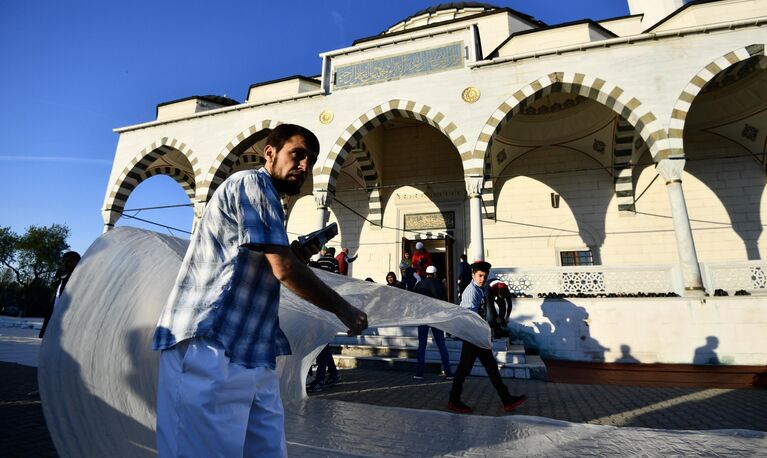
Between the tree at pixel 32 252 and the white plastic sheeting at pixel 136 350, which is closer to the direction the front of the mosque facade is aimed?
the white plastic sheeting

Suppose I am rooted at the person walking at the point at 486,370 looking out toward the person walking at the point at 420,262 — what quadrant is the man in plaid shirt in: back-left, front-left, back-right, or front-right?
back-left

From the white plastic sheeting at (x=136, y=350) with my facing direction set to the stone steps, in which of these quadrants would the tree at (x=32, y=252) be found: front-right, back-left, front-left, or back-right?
front-left

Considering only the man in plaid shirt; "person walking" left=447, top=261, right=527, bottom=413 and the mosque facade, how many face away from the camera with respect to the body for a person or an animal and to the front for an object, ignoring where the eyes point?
0

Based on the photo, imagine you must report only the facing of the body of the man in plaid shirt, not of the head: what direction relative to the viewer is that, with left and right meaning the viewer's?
facing to the right of the viewer

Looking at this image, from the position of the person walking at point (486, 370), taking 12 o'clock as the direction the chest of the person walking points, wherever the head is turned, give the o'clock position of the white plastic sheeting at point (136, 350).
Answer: The white plastic sheeting is roughly at 4 o'clock from the person walking.

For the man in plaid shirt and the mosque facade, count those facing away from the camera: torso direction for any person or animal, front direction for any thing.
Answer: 0
